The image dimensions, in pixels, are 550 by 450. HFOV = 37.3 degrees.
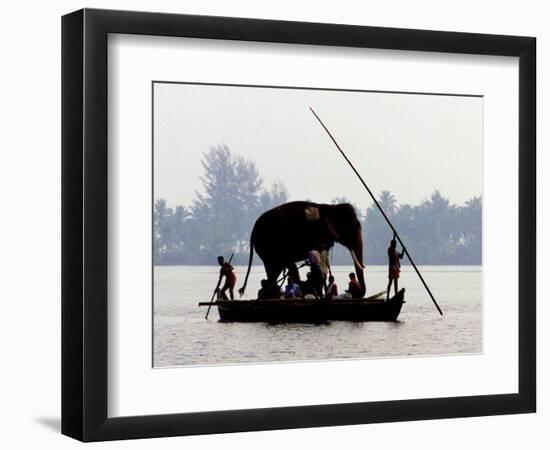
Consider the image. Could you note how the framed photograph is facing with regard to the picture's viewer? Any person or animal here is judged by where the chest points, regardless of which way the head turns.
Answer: facing the viewer and to the right of the viewer
